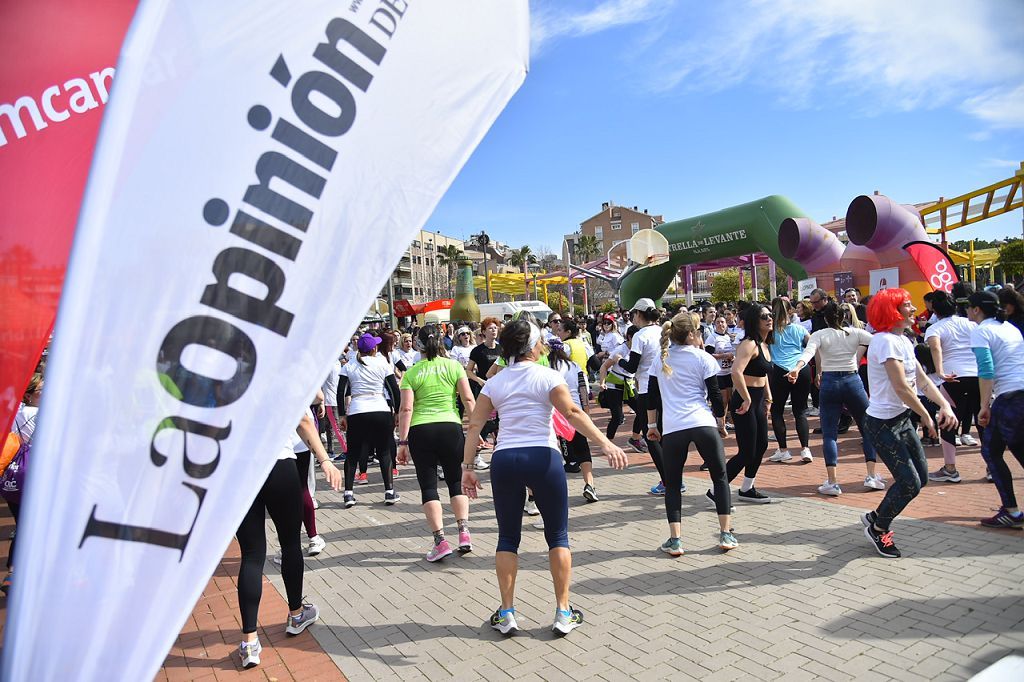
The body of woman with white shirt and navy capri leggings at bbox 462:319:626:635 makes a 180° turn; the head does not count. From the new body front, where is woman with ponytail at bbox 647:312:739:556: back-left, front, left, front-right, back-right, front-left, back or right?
back-left

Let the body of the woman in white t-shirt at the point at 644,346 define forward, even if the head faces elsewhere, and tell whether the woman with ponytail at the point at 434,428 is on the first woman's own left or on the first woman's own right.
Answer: on the first woman's own left

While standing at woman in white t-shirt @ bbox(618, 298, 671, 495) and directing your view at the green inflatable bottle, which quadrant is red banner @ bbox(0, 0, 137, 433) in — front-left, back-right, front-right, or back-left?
back-left

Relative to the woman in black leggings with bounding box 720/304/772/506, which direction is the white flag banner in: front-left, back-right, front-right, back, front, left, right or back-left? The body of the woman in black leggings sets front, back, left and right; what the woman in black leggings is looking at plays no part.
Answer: front-right

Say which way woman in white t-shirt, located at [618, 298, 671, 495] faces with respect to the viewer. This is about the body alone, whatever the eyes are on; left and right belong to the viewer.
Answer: facing to the left of the viewer

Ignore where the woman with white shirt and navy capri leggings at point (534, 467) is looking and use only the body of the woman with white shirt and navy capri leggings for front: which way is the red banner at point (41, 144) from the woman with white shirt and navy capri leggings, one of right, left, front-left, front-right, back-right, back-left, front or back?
back-left

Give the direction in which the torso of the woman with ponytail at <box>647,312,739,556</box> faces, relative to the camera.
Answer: away from the camera

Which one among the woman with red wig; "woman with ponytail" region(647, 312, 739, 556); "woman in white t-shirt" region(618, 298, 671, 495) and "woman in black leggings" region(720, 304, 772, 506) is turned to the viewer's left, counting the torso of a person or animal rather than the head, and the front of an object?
the woman in white t-shirt

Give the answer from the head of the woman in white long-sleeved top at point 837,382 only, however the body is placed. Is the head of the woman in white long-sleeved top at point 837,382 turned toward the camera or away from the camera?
away from the camera

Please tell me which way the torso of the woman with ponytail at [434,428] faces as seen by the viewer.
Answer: away from the camera

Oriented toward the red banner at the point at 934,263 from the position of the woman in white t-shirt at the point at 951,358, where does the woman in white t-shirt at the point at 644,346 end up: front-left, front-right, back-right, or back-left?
back-left

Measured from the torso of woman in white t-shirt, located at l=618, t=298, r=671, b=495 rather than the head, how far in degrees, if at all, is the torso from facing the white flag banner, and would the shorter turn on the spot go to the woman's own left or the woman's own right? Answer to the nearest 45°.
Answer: approximately 90° to the woman's own left

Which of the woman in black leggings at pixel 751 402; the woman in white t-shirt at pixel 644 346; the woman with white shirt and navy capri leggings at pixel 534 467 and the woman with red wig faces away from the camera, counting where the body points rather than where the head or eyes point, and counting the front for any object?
the woman with white shirt and navy capri leggings
